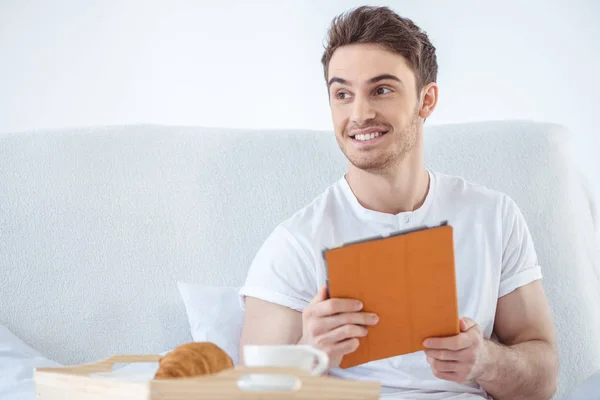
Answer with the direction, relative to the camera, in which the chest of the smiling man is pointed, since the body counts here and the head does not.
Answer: toward the camera

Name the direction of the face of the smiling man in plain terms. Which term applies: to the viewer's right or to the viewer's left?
to the viewer's left

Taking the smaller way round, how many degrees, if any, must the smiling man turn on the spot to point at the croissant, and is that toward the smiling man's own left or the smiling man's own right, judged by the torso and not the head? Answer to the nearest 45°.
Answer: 0° — they already face it

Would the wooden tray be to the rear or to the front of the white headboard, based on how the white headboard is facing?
to the front

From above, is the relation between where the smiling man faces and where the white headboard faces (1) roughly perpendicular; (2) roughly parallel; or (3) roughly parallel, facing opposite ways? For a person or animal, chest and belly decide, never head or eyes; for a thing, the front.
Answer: roughly parallel

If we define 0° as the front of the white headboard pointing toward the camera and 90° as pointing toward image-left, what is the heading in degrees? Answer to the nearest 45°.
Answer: approximately 0°

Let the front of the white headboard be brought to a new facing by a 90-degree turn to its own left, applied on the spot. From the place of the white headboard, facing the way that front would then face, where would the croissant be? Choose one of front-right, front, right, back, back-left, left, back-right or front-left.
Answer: right

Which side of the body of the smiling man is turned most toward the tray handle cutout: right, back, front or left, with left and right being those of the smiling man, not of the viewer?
front

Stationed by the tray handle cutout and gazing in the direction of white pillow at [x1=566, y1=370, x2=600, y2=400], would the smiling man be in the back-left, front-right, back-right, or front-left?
front-left
